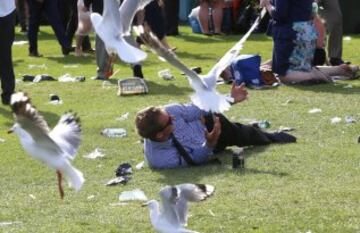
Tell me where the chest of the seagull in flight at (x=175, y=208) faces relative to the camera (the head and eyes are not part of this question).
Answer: to the viewer's left

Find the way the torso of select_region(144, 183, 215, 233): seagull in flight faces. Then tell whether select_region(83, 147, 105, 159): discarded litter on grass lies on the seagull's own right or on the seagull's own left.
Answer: on the seagull's own right

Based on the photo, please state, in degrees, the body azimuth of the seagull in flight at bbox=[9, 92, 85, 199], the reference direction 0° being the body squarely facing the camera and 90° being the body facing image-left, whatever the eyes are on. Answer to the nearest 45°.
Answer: approximately 90°

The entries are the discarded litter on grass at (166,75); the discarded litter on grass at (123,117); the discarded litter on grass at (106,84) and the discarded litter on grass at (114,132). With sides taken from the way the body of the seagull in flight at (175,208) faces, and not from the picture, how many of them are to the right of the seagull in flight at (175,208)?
4

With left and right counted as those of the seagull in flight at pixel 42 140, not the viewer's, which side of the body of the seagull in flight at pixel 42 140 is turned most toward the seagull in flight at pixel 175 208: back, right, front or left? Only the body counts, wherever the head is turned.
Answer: back

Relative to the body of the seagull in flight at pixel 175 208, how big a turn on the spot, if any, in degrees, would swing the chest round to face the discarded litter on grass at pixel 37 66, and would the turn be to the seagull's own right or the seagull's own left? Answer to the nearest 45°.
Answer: approximately 90° to the seagull's own right
